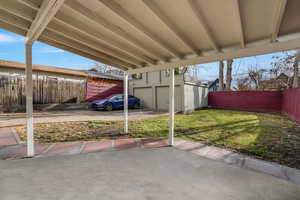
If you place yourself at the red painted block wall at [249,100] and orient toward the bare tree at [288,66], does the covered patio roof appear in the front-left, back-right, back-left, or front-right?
back-right

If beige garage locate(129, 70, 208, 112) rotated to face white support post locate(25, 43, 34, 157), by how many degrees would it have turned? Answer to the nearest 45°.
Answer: approximately 45° to its left

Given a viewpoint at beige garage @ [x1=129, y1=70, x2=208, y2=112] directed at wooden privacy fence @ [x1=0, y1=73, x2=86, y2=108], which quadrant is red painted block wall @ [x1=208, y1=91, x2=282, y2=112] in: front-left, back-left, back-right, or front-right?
back-left

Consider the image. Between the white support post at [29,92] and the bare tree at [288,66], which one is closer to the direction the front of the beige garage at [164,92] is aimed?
the white support post

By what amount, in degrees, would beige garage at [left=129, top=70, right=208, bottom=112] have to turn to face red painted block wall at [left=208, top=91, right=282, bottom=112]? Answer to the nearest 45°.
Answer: approximately 135° to its left

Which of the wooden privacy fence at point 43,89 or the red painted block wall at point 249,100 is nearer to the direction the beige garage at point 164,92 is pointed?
the wooden privacy fence

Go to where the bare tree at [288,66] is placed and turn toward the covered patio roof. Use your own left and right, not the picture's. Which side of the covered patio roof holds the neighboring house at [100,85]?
right

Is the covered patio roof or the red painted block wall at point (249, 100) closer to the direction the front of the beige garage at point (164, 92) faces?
the covered patio roof

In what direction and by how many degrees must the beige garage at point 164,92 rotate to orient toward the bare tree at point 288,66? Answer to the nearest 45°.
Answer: approximately 135° to its left

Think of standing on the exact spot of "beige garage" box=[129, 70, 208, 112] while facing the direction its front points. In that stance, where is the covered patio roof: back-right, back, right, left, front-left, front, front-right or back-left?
front-left

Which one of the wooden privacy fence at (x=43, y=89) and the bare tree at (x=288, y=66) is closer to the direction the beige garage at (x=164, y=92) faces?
the wooden privacy fence

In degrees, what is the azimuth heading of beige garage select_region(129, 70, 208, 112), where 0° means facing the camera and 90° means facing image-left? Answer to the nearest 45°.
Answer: approximately 45°
